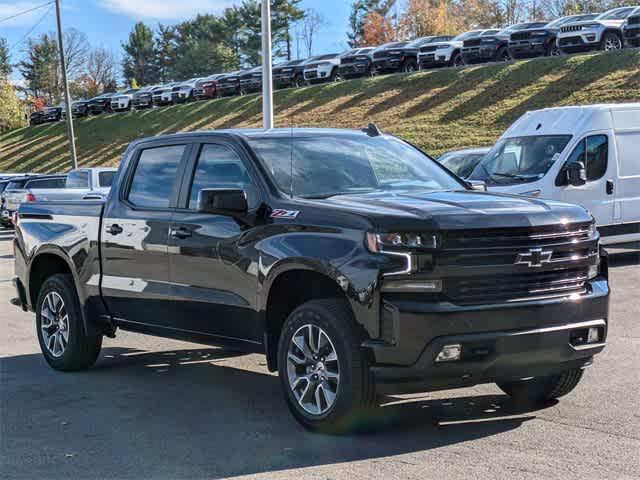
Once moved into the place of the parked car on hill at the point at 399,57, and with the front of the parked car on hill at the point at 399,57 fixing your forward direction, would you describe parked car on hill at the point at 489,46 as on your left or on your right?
on your left

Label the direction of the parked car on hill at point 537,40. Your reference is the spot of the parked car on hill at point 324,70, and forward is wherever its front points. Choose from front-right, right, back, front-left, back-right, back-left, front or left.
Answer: left

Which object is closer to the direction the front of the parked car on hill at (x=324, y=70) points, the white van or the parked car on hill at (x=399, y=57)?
the white van

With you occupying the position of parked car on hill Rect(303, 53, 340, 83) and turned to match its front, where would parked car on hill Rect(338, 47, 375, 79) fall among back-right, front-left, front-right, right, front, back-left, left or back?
left

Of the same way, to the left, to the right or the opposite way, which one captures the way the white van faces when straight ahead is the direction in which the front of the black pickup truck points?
to the right

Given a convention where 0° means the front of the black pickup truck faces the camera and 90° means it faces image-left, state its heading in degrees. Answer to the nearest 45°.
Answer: approximately 315°

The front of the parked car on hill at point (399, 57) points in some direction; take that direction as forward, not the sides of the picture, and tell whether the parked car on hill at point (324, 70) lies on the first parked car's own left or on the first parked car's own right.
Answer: on the first parked car's own right

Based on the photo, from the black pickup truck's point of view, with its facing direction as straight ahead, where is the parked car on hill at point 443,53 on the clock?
The parked car on hill is roughly at 8 o'clock from the black pickup truck.

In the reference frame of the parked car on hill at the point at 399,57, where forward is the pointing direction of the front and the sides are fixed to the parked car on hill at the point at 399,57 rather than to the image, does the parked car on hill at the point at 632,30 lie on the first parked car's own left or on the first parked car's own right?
on the first parked car's own left

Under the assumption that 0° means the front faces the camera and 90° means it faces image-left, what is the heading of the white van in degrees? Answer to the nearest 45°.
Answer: approximately 45°

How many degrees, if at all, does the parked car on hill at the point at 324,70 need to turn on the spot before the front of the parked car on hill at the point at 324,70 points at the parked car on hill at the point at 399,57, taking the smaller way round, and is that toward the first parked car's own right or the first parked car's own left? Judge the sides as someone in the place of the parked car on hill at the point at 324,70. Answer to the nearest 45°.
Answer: approximately 90° to the first parked car's own left

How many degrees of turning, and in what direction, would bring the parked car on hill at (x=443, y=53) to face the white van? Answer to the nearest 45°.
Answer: approximately 45° to its left

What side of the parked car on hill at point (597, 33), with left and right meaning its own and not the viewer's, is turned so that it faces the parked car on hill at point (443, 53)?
right
